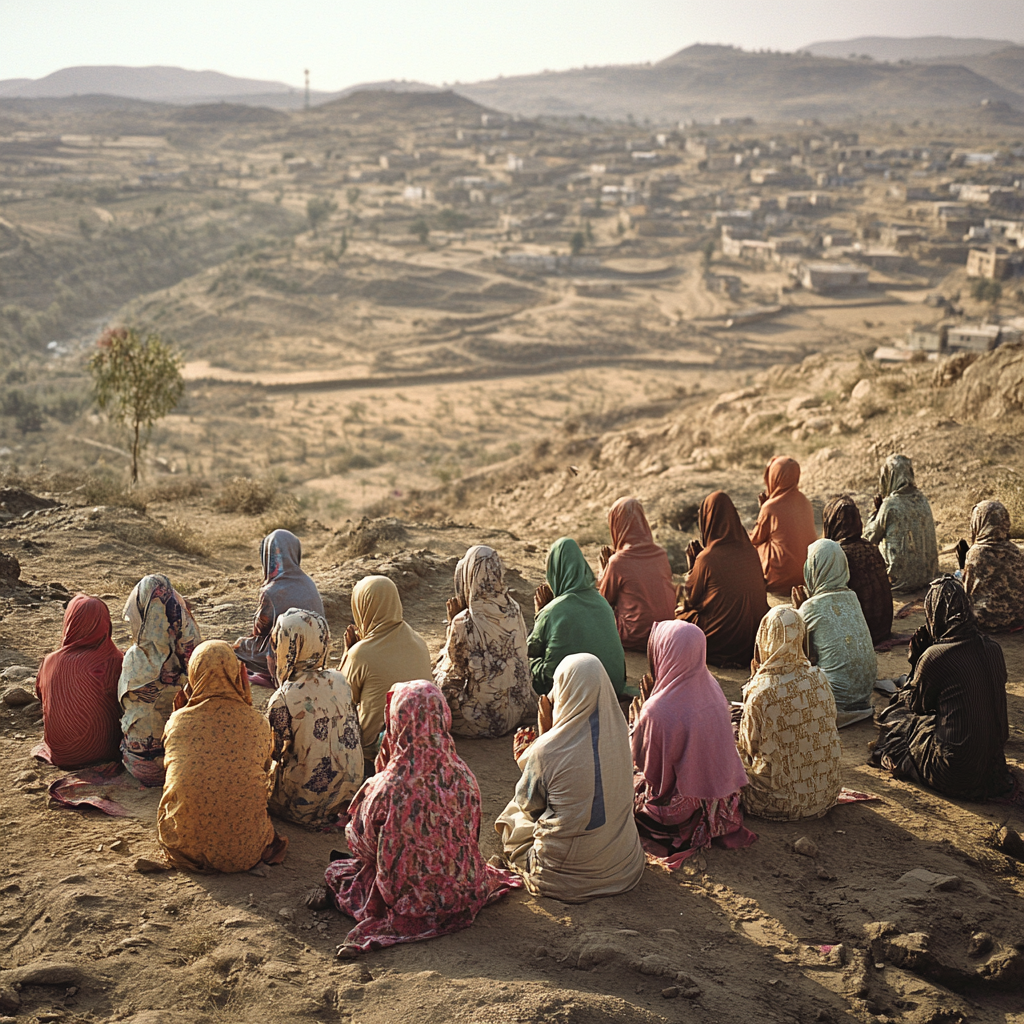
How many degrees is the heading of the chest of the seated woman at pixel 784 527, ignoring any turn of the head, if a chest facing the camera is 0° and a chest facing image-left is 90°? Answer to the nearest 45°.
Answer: approximately 135°

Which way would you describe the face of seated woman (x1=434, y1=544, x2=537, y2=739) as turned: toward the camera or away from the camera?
away from the camera

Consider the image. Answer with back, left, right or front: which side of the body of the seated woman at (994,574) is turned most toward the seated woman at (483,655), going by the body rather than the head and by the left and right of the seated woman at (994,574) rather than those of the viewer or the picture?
left

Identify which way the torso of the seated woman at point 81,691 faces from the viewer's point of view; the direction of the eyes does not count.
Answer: away from the camera

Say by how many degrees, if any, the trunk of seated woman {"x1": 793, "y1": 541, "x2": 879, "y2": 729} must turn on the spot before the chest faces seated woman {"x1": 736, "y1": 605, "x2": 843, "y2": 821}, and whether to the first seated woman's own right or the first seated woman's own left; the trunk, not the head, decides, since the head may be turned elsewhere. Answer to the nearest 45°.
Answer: approximately 135° to the first seated woman's own left

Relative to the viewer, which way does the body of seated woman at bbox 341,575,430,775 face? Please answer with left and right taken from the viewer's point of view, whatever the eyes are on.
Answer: facing away from the viewer and to the left of the viewer

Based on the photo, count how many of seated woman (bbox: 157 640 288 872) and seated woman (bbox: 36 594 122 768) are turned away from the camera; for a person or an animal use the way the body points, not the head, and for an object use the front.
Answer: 2

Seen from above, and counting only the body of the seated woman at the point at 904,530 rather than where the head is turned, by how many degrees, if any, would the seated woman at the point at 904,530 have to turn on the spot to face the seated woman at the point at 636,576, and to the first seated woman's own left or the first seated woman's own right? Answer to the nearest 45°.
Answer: approximately 90° to the first seated woman's own left

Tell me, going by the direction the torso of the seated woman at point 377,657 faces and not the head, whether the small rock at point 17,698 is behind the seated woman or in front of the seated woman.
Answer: in front

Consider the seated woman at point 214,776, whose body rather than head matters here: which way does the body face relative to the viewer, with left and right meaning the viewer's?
facing away from the viewer

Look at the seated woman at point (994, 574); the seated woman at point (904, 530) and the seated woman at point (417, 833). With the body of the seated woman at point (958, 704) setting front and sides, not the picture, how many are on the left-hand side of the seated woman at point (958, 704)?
1

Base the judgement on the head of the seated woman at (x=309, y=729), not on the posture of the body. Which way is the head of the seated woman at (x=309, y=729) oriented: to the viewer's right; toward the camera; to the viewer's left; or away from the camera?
away from the camera
